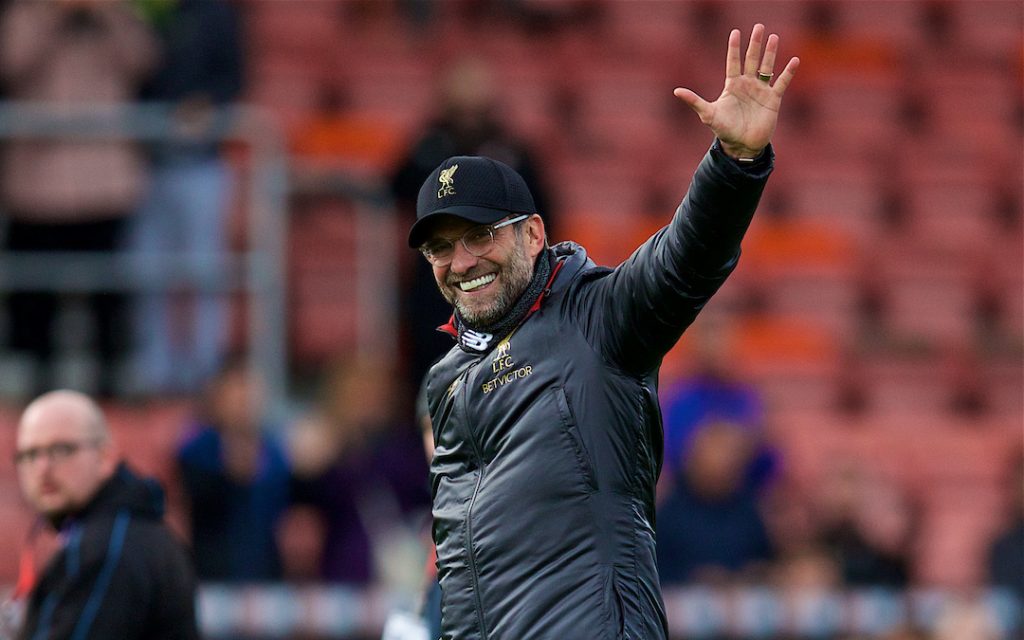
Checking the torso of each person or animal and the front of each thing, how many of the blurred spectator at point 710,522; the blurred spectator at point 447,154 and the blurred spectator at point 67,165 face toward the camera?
3

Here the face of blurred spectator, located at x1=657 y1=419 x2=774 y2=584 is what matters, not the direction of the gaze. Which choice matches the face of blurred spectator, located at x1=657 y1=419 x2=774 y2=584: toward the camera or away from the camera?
toward the camera

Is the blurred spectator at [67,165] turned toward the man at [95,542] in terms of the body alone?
yes

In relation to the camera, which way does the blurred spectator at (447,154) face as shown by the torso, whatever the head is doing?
toward the camera

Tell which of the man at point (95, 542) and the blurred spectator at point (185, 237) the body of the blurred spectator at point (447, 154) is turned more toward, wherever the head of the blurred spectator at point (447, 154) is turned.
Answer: the man

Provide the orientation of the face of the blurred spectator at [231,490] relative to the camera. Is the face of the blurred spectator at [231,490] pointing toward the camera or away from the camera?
toward the camera

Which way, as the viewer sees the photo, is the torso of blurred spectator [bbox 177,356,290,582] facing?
toward the camera

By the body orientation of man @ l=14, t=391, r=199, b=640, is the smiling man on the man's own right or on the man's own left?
on the man's own left

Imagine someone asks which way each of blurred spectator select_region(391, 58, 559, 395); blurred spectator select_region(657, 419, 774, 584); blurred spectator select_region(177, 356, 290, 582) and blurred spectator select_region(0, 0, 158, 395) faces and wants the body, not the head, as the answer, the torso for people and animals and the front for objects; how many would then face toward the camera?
4

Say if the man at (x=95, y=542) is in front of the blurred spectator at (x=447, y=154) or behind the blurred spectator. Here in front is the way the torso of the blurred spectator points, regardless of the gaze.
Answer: in front

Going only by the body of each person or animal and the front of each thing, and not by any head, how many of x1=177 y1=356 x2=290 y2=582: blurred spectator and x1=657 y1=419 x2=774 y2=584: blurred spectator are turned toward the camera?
2
